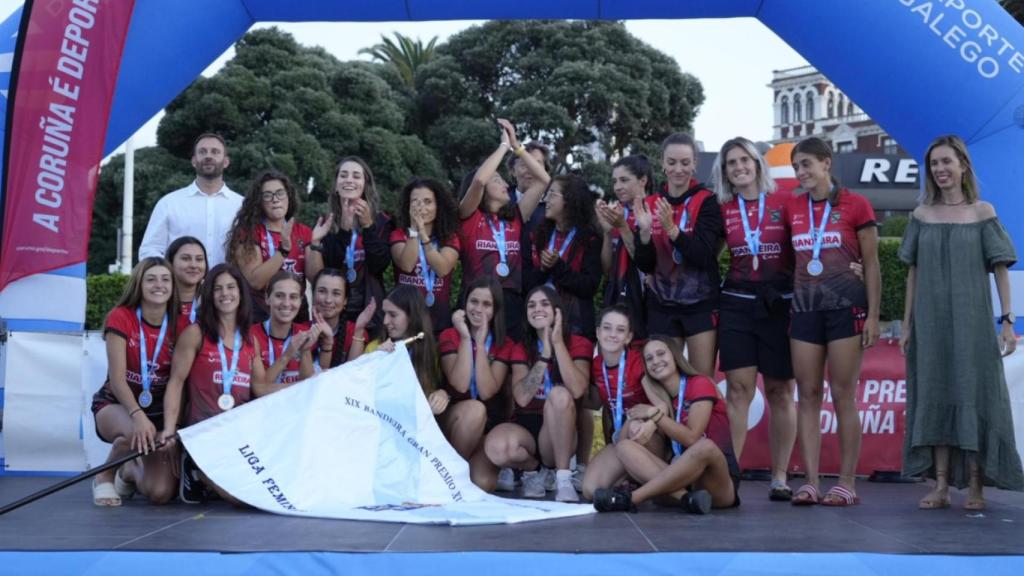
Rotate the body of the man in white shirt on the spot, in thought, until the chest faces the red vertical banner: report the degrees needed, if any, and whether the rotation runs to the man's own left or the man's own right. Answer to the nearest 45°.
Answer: approximately 90° to the man's own right

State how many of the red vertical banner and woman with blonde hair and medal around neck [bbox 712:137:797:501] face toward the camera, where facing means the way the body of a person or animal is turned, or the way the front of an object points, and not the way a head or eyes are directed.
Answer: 2

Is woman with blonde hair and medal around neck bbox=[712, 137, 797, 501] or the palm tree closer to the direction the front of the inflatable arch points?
the woman with blonde hair and medal around neck

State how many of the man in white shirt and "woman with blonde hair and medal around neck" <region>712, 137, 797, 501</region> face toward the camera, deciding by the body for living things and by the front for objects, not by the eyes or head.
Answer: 2

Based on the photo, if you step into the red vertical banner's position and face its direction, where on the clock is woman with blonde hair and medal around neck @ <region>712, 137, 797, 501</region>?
The woman with blonde hair and medal around neck is roughly at 10 o'clock from the red vertical banner.

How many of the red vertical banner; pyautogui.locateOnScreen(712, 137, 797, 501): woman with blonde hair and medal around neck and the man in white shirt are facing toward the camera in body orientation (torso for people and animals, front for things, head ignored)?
3

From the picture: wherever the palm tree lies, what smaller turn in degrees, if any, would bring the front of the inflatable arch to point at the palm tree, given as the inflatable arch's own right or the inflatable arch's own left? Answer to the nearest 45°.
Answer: approximately 180°
